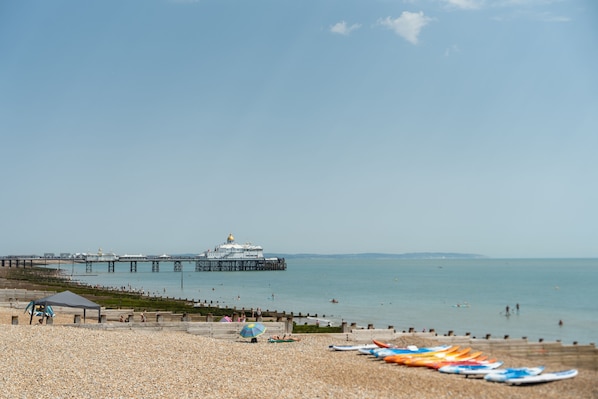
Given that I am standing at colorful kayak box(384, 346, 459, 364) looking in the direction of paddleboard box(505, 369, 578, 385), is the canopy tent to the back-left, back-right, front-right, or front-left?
back-right

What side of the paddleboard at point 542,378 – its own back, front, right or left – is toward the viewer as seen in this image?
right

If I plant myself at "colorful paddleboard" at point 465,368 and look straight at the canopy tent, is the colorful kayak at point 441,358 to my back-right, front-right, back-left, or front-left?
front-right

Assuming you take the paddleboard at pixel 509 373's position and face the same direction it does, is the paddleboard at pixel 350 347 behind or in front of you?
behind

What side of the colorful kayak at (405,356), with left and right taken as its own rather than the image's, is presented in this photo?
right

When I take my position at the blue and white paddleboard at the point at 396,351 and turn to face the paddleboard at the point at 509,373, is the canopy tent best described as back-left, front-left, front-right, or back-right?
back-right

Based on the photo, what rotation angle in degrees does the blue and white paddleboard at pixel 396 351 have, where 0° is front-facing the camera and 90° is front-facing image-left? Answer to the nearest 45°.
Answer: approximately 270°

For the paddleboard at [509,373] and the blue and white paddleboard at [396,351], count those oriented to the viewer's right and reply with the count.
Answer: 2
